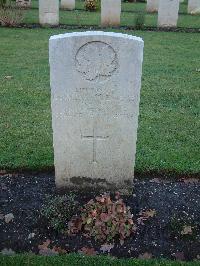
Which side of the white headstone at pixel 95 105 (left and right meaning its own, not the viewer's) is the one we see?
front

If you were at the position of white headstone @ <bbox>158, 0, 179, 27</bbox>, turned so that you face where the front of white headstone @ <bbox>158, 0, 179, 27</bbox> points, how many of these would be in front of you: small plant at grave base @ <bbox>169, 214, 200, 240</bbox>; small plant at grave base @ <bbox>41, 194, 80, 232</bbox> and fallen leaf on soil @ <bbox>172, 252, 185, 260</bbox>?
3

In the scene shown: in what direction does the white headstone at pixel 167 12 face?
toward the camera

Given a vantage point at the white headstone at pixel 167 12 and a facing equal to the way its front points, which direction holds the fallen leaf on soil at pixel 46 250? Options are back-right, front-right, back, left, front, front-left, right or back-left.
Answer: front

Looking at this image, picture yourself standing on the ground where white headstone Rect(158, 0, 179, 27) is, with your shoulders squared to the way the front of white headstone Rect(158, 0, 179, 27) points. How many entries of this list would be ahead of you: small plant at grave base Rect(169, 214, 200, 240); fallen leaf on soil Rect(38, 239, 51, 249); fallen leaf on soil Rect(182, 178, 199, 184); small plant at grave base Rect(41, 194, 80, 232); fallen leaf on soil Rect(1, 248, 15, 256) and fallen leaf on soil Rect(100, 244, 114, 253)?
6

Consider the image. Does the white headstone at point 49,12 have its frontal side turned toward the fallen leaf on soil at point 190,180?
yes

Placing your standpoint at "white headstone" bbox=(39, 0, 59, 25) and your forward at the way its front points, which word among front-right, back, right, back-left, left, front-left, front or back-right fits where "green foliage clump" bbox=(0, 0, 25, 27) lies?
right

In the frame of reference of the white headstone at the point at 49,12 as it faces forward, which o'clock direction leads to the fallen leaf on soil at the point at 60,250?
The fallen leaf on soil is roughly at 12 o'clock from the white headstone.

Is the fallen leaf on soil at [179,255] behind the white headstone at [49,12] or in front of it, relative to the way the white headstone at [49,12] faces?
in front

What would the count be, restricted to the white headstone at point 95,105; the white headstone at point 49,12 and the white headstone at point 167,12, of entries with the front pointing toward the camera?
3

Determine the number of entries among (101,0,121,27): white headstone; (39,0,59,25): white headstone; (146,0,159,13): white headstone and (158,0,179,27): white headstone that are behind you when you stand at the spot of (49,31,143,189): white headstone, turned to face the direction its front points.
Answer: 4

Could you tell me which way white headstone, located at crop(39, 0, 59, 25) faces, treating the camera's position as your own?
facing the viewer

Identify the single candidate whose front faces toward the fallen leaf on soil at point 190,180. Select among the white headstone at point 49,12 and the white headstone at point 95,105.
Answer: the white headstone at point 49,12

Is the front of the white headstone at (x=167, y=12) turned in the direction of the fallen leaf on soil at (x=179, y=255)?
yes

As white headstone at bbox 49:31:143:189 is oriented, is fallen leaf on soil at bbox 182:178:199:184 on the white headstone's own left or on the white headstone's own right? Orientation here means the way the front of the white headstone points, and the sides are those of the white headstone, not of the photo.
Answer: on the white headstone's own left

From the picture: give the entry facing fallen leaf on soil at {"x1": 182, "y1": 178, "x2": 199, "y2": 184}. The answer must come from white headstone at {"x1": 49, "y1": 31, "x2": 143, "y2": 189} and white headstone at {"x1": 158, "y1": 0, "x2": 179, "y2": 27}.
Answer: white headstone at {"x1": 158, "y1": 0, "x2": 179, "y2": 27}
